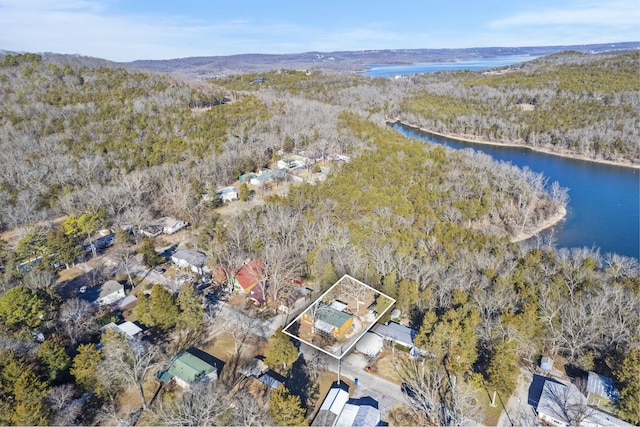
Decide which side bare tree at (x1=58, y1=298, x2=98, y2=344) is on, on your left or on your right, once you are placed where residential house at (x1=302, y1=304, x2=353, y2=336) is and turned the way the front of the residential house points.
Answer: on your right

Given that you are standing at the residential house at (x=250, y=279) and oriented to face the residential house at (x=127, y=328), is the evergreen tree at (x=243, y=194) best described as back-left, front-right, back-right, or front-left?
back-right

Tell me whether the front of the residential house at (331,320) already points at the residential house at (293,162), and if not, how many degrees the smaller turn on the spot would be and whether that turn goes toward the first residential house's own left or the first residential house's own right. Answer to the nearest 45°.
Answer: approximately 135° to the first residential house's own right

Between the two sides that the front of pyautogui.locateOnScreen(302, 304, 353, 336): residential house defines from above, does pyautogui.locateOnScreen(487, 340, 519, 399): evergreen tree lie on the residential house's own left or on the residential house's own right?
on the residential house's own left

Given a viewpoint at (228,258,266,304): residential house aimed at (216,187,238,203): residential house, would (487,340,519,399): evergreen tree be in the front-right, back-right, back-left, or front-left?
back-right

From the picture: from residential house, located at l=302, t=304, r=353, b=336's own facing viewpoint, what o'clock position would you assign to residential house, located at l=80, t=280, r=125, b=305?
residential house, located at l=80, t=280, r=125, b=305 is roughly at 2 o'clock from residential house, located at l=302, t=304, r=353, b=336.

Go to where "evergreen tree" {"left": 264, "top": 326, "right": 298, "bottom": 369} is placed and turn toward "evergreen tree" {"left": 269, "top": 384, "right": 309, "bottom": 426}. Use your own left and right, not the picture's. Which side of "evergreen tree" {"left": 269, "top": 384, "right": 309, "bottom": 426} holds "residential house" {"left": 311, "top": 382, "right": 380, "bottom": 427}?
left

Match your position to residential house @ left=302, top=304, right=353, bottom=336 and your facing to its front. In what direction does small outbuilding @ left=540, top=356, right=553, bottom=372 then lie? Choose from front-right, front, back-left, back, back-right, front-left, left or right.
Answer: back-left

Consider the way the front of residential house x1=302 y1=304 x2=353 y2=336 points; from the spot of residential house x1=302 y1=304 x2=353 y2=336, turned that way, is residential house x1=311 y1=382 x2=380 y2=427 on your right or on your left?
on your left

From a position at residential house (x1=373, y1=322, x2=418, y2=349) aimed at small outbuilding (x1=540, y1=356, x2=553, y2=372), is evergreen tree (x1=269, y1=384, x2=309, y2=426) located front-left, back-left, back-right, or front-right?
back-right

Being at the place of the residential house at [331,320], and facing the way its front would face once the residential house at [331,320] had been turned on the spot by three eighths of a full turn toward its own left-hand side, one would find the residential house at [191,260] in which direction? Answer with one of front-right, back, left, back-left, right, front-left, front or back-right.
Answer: back-left
